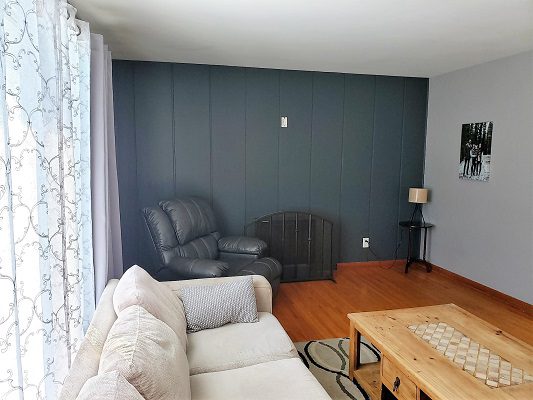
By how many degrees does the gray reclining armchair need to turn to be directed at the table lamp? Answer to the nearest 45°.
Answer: approximately 45° to its left

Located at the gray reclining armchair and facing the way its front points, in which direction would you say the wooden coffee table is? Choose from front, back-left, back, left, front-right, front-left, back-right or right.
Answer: front

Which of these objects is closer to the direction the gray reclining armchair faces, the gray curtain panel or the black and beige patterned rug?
the black and beige patterned rug

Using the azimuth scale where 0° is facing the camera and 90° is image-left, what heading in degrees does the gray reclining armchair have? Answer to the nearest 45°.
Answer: approximately 315°

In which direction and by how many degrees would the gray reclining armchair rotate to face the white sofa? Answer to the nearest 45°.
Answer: approximately 45° to its right

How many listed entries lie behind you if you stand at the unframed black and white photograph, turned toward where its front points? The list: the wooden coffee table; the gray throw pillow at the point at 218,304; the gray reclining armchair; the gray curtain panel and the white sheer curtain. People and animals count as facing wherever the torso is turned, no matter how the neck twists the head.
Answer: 0

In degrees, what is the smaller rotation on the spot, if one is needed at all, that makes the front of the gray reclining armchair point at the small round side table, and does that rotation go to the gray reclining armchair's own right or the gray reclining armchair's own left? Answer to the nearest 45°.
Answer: approximately 45° to the gray reclining armchair's own left

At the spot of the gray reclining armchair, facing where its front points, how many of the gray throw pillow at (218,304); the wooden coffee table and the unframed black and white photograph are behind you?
0

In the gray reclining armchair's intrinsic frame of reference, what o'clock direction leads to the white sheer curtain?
The white sheer curtain is roughly at 2 o'clock from the gray reclining armchair.

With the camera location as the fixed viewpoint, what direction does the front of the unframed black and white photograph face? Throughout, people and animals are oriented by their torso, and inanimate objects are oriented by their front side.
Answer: facing the viewer and to the left of the viewer

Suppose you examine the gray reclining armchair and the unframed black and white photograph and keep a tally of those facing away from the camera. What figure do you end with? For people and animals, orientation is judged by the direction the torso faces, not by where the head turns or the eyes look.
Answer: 0

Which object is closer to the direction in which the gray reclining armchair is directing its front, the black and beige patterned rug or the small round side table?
the black and beige patterned rug

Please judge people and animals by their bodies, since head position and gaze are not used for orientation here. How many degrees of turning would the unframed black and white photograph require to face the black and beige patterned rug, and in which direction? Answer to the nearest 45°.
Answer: approximately 45° to its left

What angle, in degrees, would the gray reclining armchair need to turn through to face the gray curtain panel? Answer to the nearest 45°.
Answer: approximately 90° to its right

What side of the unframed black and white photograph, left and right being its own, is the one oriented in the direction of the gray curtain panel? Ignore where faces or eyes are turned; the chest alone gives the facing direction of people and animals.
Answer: front

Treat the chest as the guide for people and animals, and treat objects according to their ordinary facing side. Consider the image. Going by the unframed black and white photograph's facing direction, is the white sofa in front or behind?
in front

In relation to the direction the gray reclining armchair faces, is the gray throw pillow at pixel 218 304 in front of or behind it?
in front

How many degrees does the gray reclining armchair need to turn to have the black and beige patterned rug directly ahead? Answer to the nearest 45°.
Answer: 0° — it already faces it

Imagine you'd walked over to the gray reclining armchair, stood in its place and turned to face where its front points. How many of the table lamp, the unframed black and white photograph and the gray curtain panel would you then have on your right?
1
